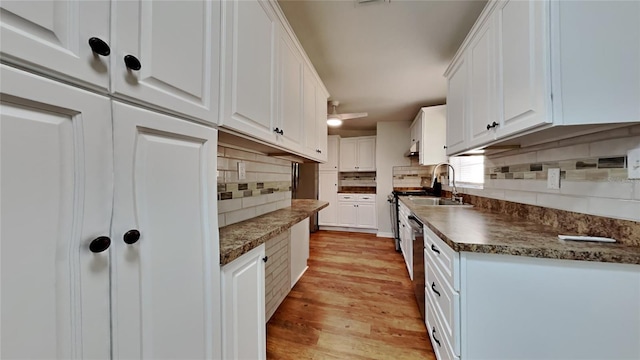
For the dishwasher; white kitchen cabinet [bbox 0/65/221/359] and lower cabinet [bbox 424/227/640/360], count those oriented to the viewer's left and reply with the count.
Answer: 2

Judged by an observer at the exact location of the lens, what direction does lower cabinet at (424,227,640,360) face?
facing to the left of the viewer

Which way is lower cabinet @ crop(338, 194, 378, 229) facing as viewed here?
toward the camera

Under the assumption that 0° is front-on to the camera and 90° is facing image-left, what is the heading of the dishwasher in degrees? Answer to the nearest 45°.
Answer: approximately 90°

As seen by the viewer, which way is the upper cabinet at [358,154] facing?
toward the camera

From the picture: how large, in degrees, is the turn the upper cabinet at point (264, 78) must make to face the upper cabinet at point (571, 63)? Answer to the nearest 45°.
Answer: approximately 45° to its right

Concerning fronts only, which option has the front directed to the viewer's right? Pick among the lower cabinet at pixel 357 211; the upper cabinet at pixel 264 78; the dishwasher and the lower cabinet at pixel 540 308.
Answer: the upper cabinet

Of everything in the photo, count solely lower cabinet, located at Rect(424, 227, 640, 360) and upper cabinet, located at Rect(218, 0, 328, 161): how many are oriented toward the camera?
0

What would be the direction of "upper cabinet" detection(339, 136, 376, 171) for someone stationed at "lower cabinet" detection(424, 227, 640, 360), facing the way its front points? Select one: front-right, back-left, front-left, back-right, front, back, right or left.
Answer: front-right

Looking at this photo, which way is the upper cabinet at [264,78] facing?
to the viewer's right

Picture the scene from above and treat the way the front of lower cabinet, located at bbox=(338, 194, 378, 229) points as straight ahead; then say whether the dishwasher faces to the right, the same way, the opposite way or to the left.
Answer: to the right

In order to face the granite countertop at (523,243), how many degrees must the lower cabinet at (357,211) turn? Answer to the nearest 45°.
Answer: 0° — it already faces it

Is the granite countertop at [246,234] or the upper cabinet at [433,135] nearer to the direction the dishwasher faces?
the granite countertop
